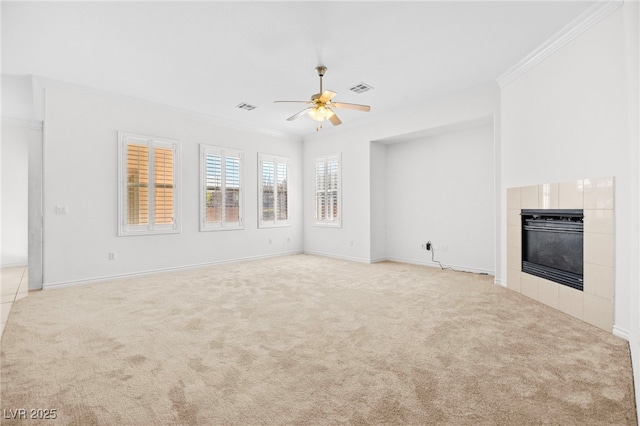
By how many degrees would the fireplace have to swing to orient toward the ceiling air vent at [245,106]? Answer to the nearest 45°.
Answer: approximately 45° to its right

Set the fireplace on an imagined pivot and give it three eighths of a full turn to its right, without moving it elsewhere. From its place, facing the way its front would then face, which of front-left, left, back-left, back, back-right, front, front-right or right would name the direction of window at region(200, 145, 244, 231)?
left

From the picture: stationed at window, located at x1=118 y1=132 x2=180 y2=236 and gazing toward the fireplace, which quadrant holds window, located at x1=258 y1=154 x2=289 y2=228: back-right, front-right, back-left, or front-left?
front-left

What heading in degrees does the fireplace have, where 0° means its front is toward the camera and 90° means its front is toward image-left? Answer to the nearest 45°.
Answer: approximately 45°

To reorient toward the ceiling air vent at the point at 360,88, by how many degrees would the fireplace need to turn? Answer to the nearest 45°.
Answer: approximately 45° to its right

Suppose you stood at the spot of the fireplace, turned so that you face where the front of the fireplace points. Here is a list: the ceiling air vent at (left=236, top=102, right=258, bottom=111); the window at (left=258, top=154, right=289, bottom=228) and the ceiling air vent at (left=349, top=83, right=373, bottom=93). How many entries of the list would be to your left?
0

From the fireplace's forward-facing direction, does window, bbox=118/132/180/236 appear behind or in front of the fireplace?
in front

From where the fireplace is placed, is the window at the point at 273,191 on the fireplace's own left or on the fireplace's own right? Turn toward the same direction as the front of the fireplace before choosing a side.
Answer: on the fireplace's own right

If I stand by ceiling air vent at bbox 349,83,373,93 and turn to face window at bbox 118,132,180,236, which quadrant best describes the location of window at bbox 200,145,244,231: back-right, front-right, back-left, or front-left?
front-right
